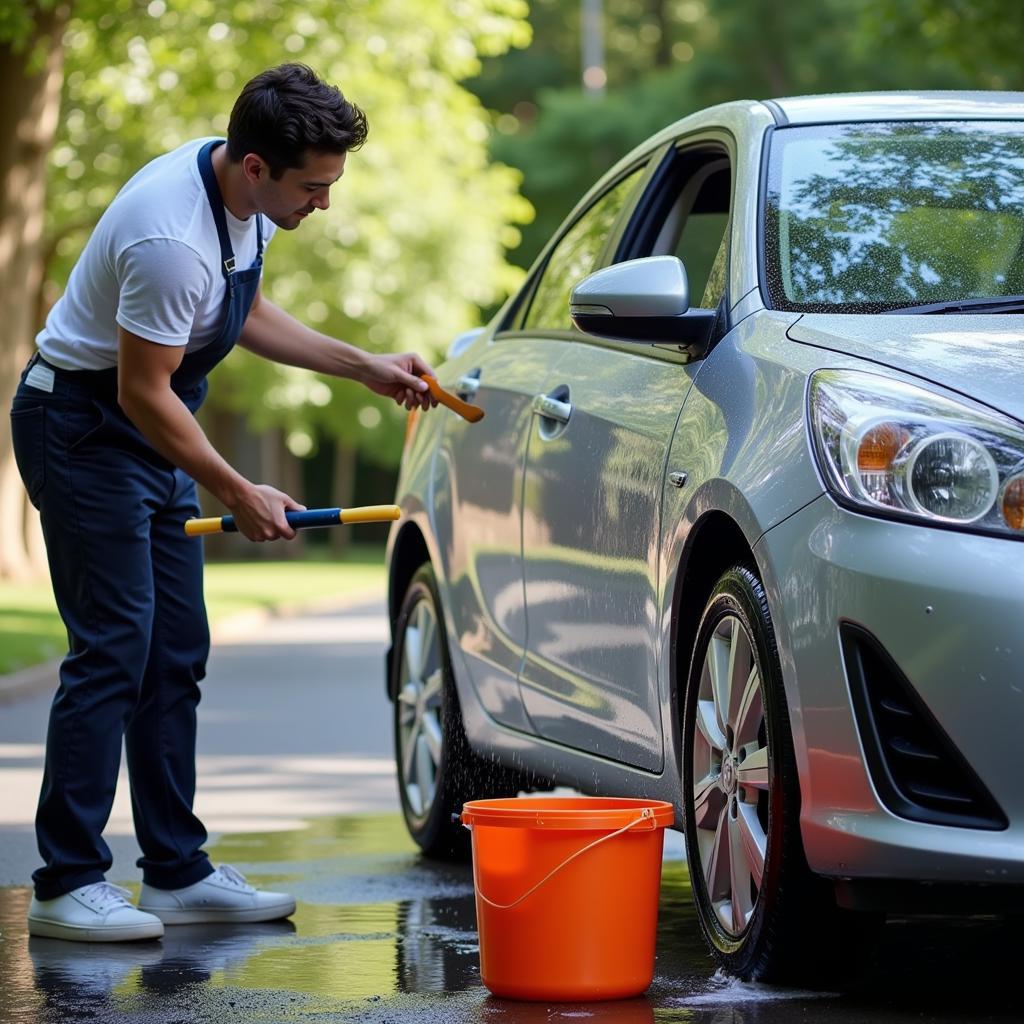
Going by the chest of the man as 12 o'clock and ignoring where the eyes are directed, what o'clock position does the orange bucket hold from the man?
The orange bucket is roughly at 2 o'clock from the man.

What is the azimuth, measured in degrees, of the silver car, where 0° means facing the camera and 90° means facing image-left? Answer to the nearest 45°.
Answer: approximately 315°

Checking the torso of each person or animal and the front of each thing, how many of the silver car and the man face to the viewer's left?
0

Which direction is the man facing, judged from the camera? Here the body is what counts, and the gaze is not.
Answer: to the viewer's right
